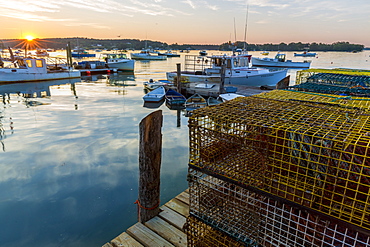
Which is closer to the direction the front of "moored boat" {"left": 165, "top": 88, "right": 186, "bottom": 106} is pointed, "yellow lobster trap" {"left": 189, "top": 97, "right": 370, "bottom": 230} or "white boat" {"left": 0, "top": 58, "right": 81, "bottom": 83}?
the white boat

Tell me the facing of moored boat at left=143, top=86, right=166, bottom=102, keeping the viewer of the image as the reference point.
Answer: facing away from the viewer and to the right of the viewer

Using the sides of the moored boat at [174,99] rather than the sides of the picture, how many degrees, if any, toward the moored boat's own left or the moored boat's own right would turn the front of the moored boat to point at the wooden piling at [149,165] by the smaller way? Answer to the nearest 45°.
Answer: approximately 135° to the moored boat's own left

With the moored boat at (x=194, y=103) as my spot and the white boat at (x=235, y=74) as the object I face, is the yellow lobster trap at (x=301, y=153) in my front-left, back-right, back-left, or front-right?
back-right

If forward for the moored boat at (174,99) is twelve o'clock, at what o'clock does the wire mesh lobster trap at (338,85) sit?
The wire mesh lobster trap is roughly at 7 o'clock from the moored boat.

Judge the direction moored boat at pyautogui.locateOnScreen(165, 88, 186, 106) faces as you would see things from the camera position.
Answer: facing away from the viewer and to the left of the viewer

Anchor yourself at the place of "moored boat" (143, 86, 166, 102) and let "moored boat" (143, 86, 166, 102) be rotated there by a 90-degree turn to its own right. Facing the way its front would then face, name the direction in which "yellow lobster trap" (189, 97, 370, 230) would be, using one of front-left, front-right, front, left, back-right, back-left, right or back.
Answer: front-right

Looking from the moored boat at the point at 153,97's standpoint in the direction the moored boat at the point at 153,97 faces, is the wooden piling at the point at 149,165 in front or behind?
behind
